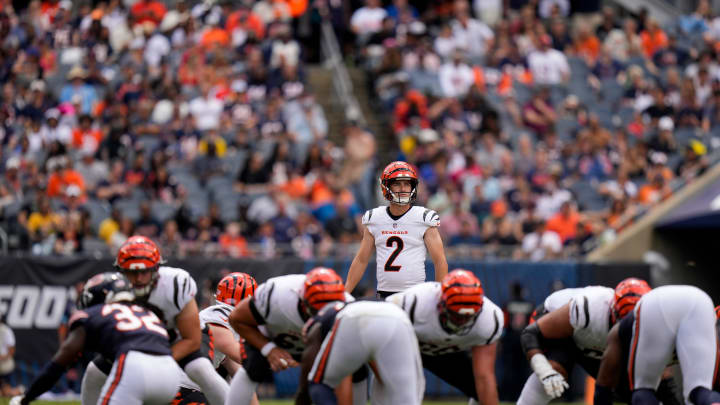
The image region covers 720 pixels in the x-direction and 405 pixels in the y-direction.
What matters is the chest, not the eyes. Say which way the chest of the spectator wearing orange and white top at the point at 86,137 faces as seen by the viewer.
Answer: toward the camera

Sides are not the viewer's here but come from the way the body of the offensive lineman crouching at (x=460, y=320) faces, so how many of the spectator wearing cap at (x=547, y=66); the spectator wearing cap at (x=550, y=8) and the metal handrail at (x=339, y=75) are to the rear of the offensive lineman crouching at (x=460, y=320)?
3

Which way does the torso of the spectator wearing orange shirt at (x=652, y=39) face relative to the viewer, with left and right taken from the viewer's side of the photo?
facing the viewer

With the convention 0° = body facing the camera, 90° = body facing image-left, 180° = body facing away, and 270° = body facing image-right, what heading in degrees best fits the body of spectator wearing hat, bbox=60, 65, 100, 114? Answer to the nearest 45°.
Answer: approximately 0°

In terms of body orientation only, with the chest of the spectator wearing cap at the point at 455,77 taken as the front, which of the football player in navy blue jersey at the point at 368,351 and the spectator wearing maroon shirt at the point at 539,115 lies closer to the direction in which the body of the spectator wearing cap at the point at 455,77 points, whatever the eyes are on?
the football player in navy blue jersey

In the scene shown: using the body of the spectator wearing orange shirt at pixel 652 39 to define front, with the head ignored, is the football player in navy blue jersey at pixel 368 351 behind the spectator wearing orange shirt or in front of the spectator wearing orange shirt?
in front

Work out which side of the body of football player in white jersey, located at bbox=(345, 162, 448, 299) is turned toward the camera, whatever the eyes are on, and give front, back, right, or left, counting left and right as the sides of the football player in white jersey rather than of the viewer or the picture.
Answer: front

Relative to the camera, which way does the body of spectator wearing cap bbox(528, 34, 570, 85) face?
toward the camera

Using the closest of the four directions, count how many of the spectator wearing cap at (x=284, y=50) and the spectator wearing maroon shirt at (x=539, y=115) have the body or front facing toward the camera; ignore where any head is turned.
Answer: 2

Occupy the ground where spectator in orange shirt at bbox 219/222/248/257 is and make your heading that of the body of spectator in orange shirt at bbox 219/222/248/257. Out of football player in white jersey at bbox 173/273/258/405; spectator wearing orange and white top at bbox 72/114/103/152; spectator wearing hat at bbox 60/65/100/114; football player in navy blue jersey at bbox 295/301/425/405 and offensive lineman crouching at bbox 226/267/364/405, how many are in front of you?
3

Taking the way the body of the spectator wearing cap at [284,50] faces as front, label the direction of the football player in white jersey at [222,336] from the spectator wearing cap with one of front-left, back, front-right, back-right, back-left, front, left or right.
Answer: front

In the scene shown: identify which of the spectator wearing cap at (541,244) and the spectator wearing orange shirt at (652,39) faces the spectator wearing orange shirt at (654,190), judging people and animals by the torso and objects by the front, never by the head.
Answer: the spectator wearing orange shirt at (652,39)

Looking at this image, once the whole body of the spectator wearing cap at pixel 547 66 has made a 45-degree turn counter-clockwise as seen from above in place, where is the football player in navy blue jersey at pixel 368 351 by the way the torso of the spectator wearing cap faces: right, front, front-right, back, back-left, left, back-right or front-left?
front-right

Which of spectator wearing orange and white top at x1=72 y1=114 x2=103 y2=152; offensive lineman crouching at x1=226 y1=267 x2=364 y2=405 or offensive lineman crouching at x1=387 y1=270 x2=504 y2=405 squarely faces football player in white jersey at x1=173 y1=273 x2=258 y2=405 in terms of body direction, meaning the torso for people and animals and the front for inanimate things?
the spectator wearing orange and white top

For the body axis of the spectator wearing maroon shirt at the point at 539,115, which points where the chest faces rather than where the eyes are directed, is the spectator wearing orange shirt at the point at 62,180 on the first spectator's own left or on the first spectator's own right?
on the first spectator's own right

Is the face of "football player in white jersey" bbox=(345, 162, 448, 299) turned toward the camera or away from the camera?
toward the camera

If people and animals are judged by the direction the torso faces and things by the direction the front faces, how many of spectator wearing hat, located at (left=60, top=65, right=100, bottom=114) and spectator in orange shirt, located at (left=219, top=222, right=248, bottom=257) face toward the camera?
2
